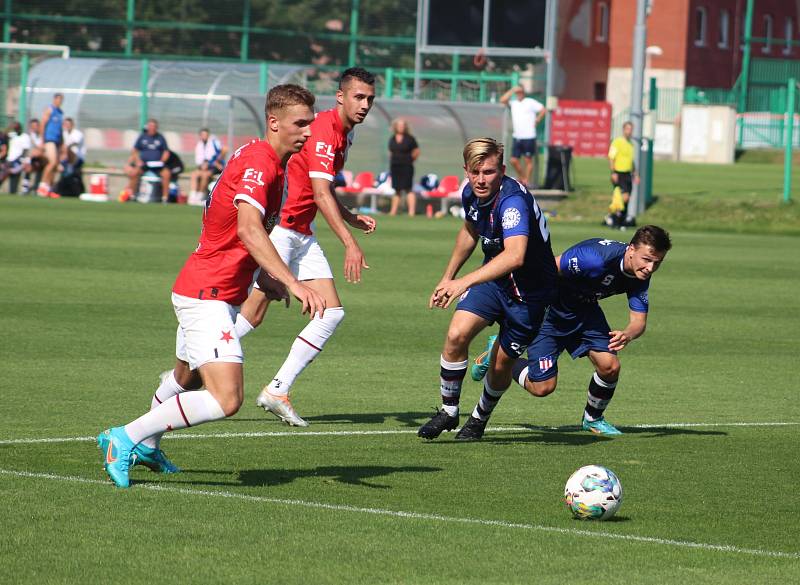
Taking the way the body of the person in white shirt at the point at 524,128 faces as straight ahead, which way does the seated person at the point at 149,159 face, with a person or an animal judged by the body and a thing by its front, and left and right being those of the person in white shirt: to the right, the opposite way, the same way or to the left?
the same way

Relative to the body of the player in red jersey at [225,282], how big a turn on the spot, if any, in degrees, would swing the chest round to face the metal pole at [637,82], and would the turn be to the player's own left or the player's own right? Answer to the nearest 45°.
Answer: approximately 90° to the player's own left

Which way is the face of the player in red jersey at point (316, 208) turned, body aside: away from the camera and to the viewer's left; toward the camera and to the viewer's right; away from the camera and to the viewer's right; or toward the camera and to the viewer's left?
toward the camera and to the viewer's right

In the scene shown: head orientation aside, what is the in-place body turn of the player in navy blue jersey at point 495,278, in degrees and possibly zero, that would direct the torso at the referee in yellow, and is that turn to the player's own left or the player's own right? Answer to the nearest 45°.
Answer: approximately 135° to the player's own right

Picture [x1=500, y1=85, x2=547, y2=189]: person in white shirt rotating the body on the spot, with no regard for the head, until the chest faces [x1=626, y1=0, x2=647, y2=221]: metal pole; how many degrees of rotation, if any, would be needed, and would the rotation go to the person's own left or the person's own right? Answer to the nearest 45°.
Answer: approximately 45° to the person's own left

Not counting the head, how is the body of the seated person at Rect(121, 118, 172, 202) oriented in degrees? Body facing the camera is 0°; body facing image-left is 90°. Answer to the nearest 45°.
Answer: approximately 0°

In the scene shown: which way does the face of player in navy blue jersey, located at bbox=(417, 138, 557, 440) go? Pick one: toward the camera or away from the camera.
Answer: toward the camera

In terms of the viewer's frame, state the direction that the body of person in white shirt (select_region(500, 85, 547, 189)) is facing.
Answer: toward the camera

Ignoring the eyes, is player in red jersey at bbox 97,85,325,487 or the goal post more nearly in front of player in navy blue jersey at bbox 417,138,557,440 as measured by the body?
the player in red jersey

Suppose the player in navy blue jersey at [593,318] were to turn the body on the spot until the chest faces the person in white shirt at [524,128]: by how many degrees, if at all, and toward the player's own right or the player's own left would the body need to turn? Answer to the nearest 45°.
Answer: approximately 135° to the player's own left

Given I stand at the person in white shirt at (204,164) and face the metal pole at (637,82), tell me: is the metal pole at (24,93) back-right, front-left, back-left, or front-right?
back-left

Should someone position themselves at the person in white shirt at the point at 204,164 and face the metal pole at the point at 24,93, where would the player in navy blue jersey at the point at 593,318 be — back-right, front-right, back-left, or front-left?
back-left

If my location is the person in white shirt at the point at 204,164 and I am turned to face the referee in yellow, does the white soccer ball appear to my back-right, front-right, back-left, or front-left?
front-right

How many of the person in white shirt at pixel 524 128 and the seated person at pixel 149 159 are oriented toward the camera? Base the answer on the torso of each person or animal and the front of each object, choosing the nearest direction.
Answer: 2
